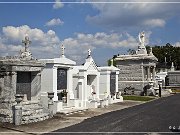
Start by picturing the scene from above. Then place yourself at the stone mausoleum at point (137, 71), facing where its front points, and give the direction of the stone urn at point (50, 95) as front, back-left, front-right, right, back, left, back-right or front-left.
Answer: front-right

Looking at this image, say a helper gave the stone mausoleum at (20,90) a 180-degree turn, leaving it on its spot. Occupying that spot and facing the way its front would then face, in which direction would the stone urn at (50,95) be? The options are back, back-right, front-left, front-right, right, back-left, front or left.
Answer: right

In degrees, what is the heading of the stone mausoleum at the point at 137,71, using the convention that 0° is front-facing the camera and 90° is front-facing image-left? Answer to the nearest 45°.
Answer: approximately 315°

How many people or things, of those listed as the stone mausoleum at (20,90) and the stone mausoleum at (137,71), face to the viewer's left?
0

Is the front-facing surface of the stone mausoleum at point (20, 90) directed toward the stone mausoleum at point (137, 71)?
no

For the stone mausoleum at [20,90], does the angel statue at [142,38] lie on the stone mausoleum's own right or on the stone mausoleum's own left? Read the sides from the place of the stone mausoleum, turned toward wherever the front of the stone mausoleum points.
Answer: on the stone mausoleum's own left

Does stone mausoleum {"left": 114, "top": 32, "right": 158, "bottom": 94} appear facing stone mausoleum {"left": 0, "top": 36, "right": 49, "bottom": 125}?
no
